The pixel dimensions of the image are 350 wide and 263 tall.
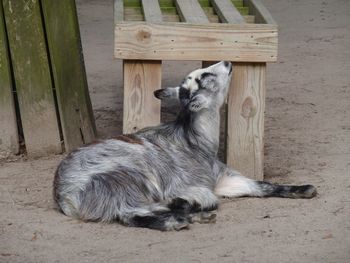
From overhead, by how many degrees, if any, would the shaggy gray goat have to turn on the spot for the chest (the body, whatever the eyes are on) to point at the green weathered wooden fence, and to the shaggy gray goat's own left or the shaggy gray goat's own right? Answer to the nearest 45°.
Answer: approximately 135° to the shaggy gray goat's own left

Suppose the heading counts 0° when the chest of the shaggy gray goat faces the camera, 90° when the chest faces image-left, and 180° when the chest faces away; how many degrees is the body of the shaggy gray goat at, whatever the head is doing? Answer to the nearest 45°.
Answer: approximately 270°
